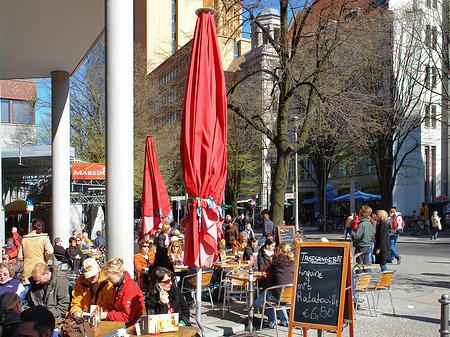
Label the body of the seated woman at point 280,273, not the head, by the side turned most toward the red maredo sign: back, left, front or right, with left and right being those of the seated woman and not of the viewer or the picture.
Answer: front

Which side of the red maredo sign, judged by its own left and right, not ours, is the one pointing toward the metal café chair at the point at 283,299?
front

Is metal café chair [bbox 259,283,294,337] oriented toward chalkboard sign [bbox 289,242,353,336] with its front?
no

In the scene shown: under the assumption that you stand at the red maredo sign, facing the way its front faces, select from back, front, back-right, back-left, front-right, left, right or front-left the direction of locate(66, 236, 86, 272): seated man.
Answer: front

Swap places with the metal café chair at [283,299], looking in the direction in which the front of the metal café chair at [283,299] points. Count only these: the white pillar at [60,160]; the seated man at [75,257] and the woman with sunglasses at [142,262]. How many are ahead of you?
3

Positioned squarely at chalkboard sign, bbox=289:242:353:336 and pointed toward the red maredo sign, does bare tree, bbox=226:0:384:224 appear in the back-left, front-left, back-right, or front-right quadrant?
front-right

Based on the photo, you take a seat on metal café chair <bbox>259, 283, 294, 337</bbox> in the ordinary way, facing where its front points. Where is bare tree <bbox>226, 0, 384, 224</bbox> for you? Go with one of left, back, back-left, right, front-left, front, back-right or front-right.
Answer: front-right

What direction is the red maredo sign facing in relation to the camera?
toward the camera

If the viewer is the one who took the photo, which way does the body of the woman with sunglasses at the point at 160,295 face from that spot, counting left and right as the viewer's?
facing the viewer and to the right of the viewer

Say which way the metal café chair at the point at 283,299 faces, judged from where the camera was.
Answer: facing away from the viewer and to the left of the viewer

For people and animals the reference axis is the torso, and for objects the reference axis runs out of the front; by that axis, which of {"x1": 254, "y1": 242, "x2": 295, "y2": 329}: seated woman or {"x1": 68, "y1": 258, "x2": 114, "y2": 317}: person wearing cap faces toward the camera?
the person wearing cap

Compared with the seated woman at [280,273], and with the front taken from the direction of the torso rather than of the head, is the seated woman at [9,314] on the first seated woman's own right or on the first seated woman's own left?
on the first seated woman's own left

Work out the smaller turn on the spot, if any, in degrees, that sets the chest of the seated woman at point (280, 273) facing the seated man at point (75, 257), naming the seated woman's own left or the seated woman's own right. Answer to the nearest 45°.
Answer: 0° — they already face them

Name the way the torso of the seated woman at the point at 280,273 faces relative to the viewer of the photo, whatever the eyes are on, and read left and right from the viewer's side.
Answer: facing away from the viewer and to the left of the viewer

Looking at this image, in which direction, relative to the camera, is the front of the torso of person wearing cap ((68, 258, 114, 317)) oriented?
toward the camera
